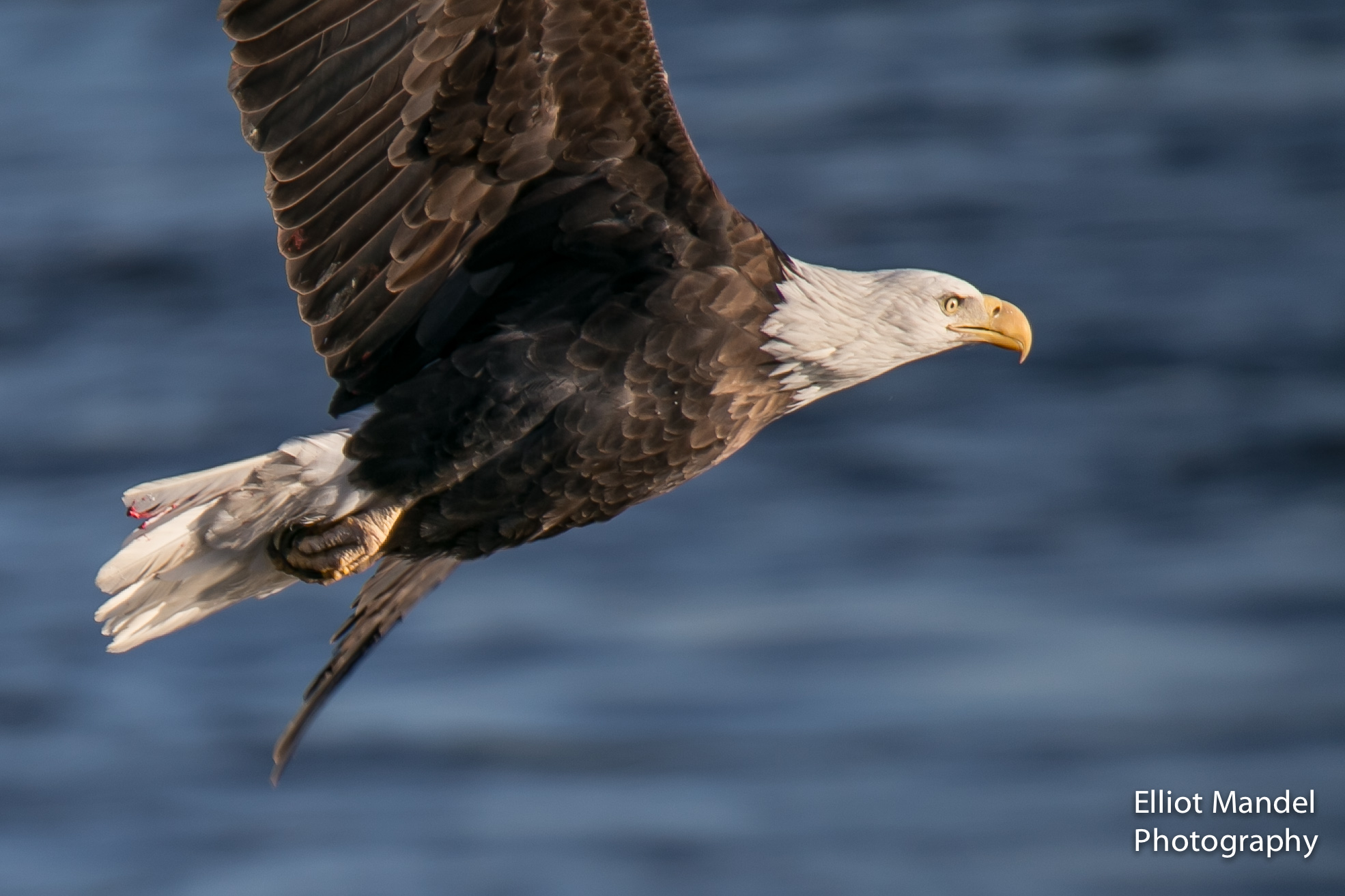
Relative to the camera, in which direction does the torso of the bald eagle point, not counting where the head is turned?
to the viewer's right
